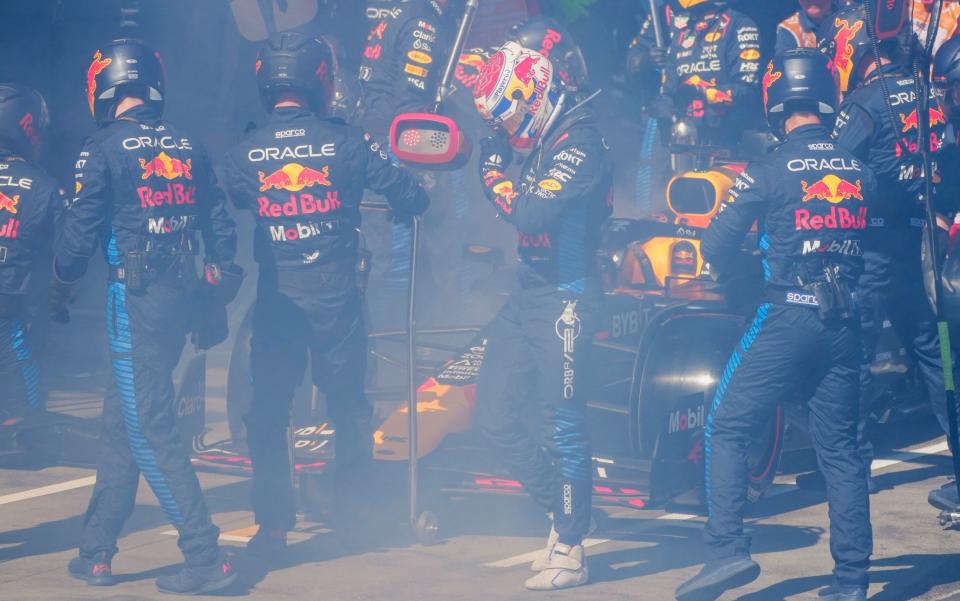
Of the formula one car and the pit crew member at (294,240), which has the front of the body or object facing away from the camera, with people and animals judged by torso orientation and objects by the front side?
the pit crew member

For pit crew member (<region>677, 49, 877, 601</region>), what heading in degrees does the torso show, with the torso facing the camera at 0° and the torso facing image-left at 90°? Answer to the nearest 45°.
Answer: approximately 135°

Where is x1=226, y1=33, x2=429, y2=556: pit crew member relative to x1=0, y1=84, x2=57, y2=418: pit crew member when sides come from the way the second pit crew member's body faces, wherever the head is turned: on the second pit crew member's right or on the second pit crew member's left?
on the second pit crew member's right

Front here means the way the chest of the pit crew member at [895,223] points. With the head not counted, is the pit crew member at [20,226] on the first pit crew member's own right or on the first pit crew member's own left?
on the first pit crew member's own left

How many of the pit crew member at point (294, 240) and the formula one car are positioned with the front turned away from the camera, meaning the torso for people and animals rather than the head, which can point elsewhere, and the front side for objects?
1

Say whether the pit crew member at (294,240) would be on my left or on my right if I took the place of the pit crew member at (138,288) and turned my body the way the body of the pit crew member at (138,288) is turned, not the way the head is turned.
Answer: on my right

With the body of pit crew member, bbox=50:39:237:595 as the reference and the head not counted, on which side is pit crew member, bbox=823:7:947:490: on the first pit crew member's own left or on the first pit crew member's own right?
on the first pit crew member's own right

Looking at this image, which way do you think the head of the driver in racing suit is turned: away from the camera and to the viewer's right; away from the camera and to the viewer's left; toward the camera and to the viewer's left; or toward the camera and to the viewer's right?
toward the camera and to the viewer's left

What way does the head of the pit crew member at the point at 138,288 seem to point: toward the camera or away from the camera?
away from the camera

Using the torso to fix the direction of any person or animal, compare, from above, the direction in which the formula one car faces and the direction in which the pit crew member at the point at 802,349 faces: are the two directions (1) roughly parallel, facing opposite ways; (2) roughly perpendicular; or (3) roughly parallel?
roughly perpendicular

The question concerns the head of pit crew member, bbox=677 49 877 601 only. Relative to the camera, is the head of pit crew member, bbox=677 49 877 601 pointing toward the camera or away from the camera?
away from the camera

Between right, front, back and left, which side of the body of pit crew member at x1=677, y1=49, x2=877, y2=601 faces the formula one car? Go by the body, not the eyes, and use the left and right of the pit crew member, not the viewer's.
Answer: front

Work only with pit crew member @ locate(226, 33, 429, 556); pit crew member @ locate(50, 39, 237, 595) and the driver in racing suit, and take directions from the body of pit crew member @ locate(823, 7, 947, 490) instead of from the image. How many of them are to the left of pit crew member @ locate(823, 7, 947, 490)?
3

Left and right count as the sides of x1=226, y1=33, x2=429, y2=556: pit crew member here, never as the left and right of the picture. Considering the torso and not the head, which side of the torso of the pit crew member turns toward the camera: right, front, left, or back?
back
